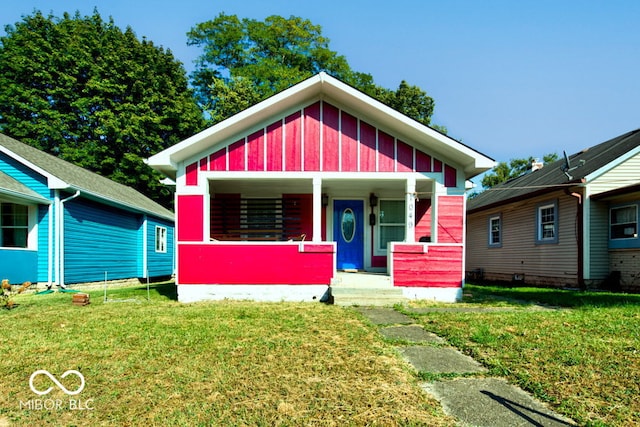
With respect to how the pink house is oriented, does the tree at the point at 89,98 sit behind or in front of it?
behind

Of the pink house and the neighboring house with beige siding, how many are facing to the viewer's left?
0

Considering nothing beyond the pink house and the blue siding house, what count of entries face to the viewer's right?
0

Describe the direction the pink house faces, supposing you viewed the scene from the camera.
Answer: facing the viewer

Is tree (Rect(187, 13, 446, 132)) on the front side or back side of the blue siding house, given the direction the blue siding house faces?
on the back side

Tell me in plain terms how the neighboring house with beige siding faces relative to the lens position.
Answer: facing the viewer and to the right of the viewer

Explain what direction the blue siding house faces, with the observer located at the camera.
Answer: facing the viewer and to the left of the viewer

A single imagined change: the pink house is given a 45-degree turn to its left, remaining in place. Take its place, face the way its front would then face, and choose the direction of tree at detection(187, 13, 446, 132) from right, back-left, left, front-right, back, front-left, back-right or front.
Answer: back-left

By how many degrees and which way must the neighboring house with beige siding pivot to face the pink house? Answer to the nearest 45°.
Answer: approximately 90° to its right

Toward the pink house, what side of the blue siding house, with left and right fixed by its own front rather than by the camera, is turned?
left
